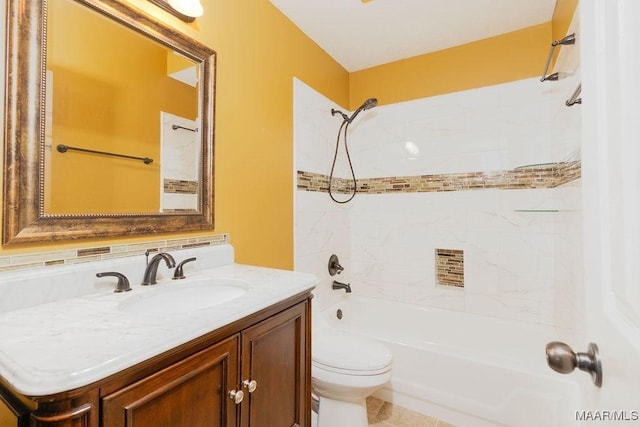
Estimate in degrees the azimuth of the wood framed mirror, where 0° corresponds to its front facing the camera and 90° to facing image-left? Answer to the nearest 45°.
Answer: approximately 315°

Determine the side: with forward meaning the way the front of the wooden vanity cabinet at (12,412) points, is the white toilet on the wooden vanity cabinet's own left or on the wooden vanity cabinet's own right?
on the wooden vanity cabinet's own left

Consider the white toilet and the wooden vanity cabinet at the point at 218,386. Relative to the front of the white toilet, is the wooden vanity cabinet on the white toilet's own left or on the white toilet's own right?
on the white toilet's own right

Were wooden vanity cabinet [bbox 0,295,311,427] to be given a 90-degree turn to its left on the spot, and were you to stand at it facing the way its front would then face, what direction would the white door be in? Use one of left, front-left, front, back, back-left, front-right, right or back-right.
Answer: right

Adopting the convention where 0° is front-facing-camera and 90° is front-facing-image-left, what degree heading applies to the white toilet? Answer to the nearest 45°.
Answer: approximately 315°

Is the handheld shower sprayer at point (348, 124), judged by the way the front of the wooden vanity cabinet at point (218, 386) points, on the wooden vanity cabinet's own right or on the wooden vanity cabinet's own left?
on the wooden vanity cabinet's own left

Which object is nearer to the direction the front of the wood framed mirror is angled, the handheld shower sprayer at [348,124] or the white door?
the white door

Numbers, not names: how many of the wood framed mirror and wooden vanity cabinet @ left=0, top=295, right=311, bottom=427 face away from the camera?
0
